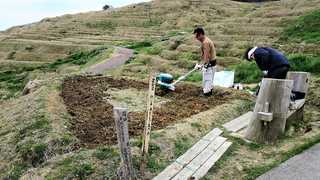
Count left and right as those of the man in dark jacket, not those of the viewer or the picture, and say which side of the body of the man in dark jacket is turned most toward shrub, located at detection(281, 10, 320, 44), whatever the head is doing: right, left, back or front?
right

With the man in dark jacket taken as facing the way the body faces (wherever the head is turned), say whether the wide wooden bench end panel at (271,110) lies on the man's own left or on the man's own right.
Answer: on the man's own left

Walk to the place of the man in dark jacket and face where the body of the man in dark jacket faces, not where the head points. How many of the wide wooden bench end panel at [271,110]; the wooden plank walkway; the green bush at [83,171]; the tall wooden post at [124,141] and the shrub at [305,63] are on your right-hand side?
1

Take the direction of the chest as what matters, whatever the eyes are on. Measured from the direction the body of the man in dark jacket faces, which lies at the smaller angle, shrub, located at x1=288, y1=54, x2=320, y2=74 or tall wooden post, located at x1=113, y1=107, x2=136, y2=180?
the tall wooden post

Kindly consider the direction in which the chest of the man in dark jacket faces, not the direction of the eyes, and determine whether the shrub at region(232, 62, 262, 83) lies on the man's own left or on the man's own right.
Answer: on the man's own right

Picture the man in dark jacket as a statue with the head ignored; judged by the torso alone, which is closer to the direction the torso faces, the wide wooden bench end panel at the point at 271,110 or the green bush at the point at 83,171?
the green bush

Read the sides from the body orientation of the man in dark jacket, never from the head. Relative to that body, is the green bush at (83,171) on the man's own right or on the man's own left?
on the man's own left

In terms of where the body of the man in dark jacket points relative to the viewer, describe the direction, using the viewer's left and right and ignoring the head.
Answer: facing to the left of the viewer

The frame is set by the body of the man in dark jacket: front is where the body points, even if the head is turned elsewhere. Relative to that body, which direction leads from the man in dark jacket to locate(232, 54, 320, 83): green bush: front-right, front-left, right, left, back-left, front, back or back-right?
right

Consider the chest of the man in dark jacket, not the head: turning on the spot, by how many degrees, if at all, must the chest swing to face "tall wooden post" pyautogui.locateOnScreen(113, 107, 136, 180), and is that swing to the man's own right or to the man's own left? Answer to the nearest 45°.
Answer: approximately 45° to the man's own left

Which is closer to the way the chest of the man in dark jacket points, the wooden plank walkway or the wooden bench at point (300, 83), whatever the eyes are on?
the wooden plank walkway

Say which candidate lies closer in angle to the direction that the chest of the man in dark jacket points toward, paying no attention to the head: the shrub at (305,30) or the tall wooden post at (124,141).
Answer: the tall wooden post
